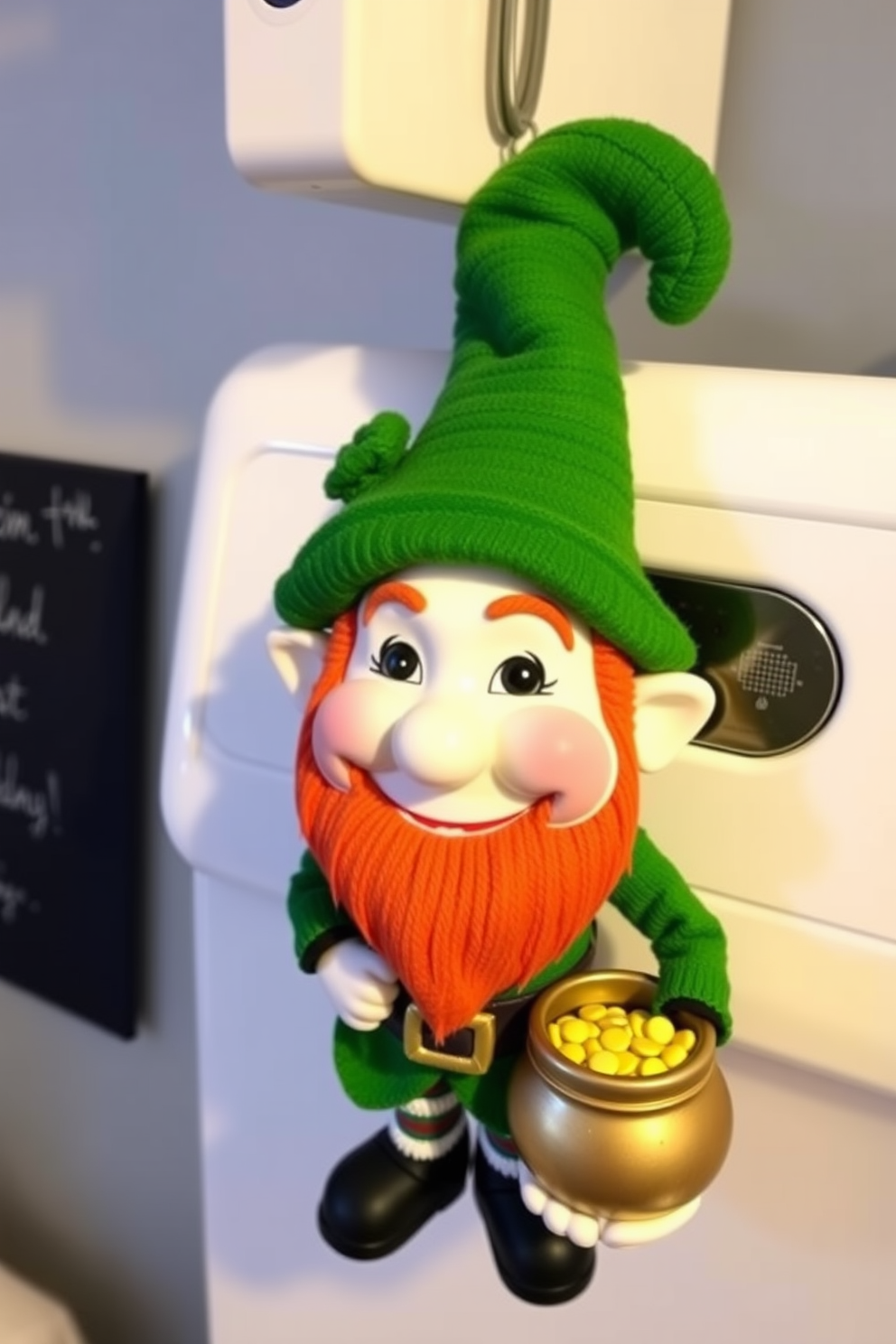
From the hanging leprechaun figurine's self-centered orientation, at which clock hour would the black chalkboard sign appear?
The black chalkboard sign is roughly at 5 o'clock from the hanging leprechaun figurine.

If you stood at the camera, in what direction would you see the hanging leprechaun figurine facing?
facing the viewer
